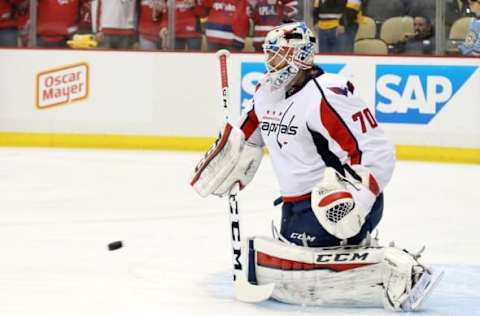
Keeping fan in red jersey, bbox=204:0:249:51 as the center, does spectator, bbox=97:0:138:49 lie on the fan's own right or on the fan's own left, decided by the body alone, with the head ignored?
on the fan's own right

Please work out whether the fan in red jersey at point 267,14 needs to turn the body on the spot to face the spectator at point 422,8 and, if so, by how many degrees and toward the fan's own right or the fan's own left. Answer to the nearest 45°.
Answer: approximately 90° to the fan's own left

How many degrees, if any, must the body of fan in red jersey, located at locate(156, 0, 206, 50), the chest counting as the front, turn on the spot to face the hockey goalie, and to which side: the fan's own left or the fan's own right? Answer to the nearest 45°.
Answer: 0° — they already face them

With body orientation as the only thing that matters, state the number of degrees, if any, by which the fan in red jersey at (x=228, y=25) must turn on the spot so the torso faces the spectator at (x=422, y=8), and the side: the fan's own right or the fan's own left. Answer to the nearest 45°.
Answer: approximately 90° to the fan's own left

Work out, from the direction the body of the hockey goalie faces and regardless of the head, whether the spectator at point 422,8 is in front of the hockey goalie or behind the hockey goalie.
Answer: behind

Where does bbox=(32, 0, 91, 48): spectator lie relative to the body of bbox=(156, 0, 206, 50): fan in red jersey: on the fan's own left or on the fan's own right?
on the fan's own right

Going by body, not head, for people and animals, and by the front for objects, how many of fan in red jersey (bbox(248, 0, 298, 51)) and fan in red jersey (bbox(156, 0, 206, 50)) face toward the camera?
2

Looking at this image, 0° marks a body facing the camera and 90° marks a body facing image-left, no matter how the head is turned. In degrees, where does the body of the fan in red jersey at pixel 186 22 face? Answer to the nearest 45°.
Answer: approximately 0°

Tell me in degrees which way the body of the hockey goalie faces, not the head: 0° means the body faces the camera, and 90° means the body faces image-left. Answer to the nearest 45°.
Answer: approximately 45°

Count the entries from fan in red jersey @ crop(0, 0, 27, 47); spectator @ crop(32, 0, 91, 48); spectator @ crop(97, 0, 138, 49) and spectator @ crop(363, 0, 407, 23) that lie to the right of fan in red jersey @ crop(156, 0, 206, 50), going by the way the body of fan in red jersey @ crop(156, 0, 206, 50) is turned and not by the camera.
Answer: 3

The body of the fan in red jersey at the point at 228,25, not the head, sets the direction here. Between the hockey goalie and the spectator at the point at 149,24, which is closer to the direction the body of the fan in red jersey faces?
the hockey goalie
